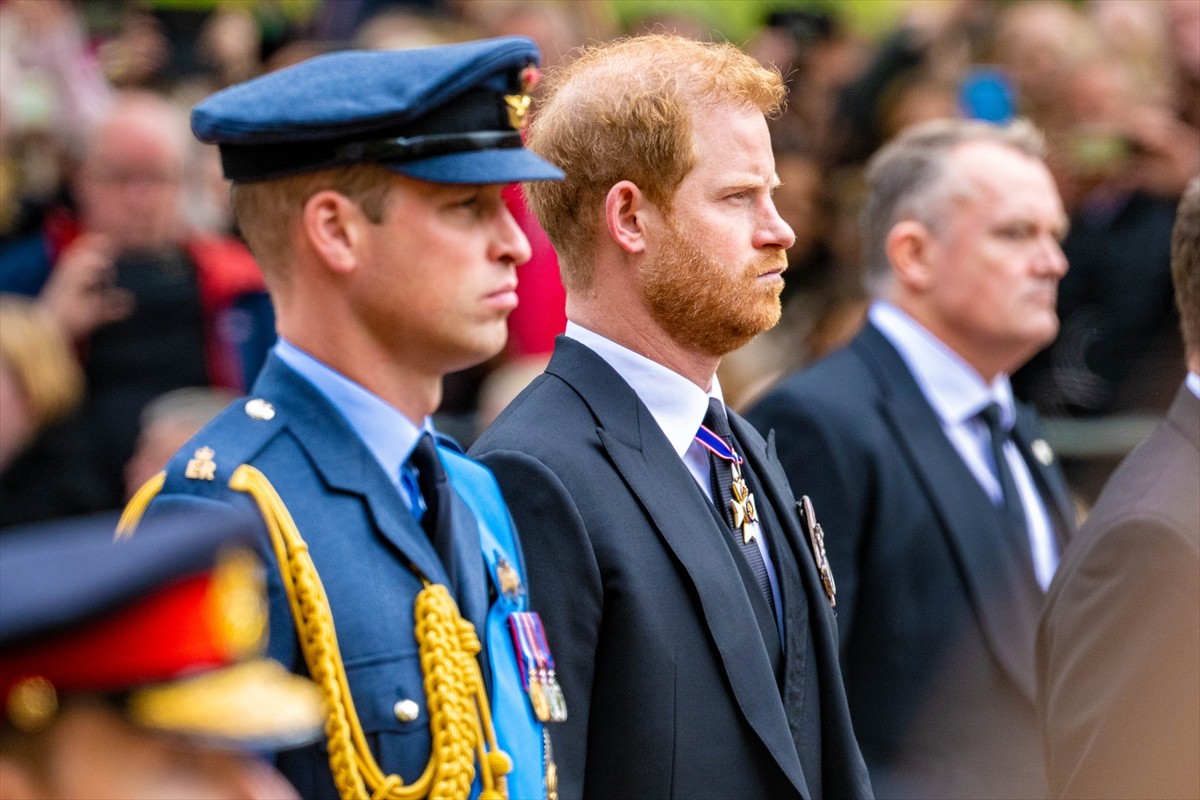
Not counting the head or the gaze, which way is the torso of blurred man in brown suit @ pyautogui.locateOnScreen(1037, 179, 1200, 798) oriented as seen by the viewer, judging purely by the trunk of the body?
to the viewer's right

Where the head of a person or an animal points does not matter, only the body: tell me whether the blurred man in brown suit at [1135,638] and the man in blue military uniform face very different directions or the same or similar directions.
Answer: same or similar directions

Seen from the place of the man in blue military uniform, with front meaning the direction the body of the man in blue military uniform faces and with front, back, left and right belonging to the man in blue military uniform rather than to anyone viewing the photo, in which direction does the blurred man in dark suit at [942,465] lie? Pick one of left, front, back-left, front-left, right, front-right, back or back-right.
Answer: left

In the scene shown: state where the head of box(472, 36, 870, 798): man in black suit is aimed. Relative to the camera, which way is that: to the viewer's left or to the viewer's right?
to the viewer's right

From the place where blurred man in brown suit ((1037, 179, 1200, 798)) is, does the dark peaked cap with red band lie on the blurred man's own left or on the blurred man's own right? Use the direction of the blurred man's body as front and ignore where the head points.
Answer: on the blurred man's own right

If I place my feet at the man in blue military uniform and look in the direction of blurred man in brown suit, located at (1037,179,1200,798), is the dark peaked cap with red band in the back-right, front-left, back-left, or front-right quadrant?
back-right

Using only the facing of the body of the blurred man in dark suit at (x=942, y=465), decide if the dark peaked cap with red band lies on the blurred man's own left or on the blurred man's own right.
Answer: on the blurred man's own right

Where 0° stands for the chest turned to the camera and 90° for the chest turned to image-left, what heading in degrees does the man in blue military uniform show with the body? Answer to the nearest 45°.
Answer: approximately 315°

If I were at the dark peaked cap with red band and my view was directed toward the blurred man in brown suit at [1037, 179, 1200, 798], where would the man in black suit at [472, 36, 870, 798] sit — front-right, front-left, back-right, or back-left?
front-left

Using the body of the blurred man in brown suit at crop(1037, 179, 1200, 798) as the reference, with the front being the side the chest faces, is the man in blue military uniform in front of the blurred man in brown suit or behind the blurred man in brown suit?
behind

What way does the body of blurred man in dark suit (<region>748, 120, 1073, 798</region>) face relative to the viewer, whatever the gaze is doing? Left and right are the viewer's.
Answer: facing the viewer and to the right of the viewer

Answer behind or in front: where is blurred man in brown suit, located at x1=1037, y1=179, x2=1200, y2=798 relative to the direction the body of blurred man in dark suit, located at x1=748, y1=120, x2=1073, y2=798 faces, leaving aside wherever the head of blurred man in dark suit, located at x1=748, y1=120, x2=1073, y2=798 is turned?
in front

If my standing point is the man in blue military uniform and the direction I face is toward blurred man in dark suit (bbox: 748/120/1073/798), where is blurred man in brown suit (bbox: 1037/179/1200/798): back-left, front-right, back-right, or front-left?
front-right

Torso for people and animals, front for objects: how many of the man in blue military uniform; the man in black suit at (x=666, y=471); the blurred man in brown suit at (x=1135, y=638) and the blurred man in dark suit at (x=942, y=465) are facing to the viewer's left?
0

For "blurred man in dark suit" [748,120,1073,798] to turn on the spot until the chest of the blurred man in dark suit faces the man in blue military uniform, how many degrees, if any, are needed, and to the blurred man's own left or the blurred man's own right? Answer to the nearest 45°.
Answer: approximately 90° to the blurred man's own right

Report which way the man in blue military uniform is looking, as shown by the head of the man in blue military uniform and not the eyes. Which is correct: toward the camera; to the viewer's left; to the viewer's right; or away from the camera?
to the viewer's right
